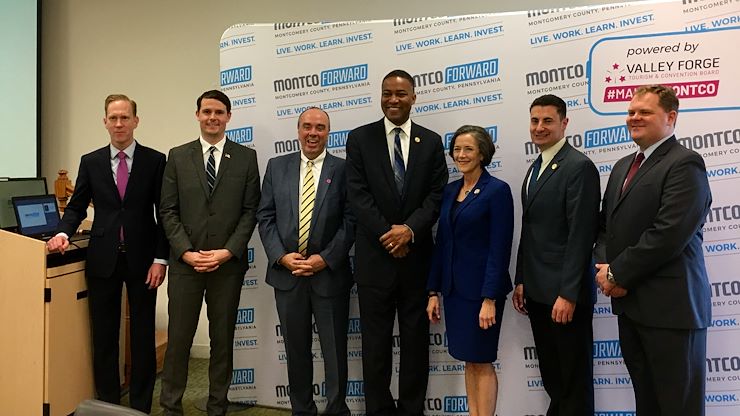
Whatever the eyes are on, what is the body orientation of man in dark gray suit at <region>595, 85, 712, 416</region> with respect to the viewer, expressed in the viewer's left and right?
facing the viewer and to the left of the viewer

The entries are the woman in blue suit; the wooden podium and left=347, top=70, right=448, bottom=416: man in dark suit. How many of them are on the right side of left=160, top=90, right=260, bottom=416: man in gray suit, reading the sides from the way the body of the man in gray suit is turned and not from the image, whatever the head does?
1

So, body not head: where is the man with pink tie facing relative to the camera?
toward the camera

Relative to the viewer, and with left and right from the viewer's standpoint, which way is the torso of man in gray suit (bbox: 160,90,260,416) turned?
facing the viewer

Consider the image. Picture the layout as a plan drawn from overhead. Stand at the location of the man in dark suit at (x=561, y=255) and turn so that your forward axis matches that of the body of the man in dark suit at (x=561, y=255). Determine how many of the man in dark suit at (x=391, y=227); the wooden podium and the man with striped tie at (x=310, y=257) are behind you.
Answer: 0

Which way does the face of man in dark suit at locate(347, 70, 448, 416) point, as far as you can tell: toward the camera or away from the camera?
toward the camera

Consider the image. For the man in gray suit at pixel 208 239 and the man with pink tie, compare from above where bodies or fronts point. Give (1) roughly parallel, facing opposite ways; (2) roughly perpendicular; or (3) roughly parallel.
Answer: roughly parallel

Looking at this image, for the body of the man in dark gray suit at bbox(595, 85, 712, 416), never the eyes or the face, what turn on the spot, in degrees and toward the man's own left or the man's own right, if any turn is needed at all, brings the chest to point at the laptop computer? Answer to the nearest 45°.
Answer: approximately 45° to the man's own right

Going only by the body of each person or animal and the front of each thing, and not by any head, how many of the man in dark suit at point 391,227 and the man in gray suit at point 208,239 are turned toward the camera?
2

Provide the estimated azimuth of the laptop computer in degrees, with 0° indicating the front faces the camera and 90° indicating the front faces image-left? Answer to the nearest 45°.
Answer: approximately 315°

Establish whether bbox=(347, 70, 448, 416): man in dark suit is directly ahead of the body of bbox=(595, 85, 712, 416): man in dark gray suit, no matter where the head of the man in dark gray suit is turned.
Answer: no

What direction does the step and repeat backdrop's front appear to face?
toward the camera
